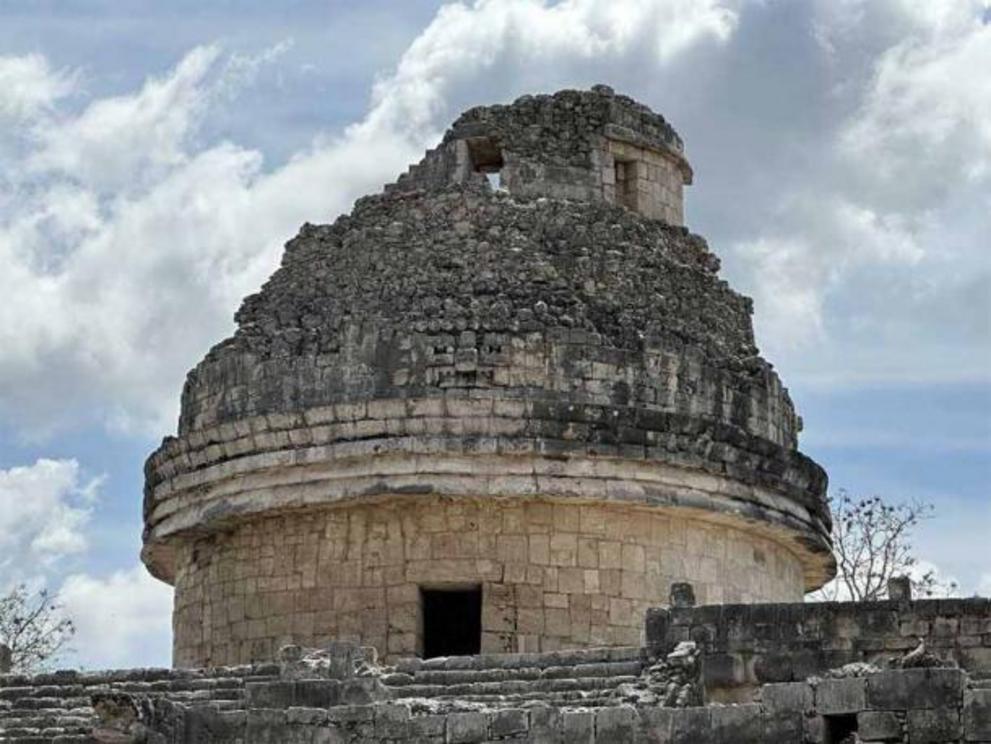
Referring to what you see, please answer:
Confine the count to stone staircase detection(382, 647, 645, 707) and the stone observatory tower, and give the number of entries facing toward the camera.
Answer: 2

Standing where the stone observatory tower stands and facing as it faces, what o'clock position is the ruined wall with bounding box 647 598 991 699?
The ruined wall is roughly at 11 o'clock from the stone observatory tower.

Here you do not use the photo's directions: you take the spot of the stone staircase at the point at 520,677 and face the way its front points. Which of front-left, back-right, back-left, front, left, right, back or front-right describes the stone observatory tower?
back

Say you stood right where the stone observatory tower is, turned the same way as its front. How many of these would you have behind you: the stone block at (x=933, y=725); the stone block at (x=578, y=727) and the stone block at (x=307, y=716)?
0

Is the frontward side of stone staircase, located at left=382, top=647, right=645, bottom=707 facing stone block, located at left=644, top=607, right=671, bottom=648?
no

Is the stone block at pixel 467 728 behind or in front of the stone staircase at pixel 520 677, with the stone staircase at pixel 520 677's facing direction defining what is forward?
in front

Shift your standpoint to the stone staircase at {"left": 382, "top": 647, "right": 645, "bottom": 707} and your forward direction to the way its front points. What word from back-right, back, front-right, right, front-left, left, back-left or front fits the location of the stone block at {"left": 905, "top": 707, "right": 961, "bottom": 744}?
front-left

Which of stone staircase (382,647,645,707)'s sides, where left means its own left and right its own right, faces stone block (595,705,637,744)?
front

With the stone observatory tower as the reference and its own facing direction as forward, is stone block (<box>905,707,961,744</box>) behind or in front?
in front

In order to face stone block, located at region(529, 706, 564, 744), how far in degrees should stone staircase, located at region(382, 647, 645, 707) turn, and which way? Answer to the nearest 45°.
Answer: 0° — it already faces it

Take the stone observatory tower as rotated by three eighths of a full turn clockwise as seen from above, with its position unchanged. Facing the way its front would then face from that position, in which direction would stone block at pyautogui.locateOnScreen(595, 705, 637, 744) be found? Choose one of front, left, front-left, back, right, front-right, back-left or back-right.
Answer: back-left

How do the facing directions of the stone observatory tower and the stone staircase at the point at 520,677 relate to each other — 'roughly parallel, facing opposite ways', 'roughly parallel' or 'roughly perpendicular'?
roughly parallel

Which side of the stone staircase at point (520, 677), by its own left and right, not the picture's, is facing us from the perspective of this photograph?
front

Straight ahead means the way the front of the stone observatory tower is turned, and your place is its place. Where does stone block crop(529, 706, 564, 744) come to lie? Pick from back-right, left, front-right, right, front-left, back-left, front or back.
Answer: front

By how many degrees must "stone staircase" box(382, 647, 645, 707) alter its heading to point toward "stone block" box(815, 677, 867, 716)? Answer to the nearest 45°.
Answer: approximately 45° to its left

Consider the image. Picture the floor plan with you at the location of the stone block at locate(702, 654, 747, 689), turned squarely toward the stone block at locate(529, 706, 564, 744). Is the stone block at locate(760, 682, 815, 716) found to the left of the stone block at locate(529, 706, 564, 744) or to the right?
left
